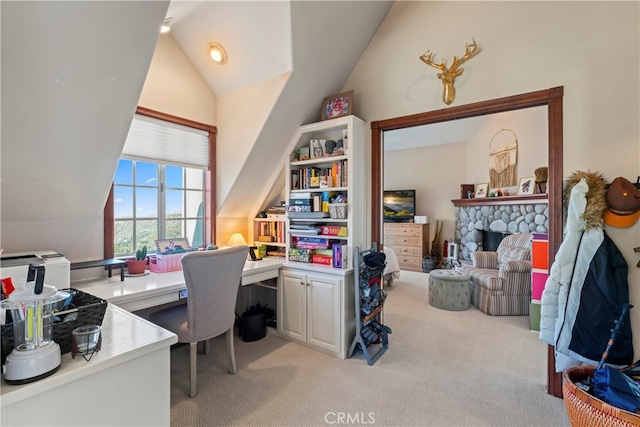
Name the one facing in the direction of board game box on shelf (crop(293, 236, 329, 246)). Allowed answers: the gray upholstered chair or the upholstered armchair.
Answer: the upholstered armchair

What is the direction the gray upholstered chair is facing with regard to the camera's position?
facing away from the viewer and to the left of the viewer

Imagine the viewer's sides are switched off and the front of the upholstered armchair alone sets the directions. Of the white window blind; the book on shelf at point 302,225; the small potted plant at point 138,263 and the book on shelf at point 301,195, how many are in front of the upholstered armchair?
4

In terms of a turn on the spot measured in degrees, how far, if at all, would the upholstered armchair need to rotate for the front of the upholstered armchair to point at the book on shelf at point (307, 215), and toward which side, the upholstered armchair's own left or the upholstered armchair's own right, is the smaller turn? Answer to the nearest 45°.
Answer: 0° — it already faces it

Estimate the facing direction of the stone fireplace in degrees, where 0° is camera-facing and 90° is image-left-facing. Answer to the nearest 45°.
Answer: approximately 45°

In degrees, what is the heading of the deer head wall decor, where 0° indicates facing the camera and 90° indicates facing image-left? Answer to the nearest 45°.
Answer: approximately 45°

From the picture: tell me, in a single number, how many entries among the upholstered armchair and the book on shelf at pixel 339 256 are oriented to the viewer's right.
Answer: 0

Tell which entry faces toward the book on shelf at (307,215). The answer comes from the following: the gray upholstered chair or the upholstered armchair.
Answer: the upholstered armchair

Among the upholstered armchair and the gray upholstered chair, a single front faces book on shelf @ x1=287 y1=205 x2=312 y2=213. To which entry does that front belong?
the upholstered armchair

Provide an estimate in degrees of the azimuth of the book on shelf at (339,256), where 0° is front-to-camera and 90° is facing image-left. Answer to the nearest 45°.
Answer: approximately 45°

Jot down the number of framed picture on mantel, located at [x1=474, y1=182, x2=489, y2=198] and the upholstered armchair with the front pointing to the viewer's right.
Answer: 0

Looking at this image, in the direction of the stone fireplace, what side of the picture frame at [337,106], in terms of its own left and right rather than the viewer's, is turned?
back
